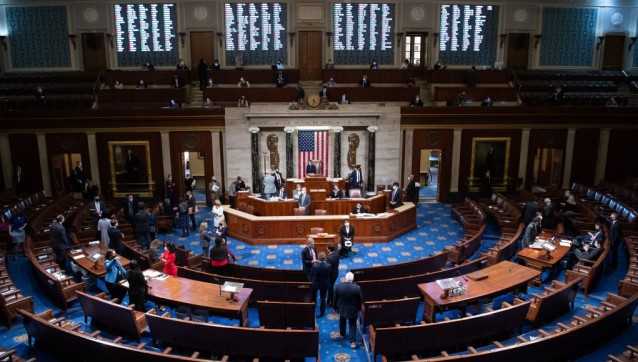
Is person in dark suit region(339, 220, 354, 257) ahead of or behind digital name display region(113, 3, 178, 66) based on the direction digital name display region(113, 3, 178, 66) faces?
ahead

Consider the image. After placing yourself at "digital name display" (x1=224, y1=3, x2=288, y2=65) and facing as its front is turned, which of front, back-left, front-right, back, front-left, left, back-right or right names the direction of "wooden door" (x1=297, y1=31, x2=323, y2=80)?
left

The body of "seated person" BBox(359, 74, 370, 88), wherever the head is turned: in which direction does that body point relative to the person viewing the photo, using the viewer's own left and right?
facing the viewer

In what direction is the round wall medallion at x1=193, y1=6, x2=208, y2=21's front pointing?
toward the camera

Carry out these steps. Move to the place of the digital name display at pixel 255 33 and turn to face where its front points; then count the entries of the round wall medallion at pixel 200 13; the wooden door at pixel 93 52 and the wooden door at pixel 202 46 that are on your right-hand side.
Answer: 3

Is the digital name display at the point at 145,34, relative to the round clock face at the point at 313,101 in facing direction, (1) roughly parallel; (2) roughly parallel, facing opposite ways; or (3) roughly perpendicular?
roughly parallel

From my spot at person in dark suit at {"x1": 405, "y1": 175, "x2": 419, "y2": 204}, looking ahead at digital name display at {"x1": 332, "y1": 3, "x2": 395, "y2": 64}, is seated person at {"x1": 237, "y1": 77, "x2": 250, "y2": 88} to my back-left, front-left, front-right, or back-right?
front-left

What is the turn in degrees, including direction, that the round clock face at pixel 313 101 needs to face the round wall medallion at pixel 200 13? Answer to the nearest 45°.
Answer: approximately 135° to its right

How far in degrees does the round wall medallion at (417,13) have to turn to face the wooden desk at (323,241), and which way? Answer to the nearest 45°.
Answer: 0° — it already faces it

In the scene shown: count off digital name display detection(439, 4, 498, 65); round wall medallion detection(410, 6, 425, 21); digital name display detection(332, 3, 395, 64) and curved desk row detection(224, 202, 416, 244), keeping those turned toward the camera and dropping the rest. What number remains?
4

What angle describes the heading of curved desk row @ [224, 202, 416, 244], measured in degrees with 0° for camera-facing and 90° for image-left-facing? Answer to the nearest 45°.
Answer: approximately 0°

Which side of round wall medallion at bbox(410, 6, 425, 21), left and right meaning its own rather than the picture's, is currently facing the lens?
front

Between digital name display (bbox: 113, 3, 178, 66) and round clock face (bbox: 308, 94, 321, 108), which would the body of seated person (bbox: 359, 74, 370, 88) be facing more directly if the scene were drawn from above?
the round clock face

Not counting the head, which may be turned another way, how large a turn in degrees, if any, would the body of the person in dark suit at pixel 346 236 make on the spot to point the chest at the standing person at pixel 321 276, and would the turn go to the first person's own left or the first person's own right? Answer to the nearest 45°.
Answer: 0° — they already face them

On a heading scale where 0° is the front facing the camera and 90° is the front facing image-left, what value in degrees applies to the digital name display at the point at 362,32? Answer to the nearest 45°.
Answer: approximately 0°

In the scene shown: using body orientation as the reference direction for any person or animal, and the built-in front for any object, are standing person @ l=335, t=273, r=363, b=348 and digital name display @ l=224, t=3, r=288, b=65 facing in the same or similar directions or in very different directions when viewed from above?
very different directions

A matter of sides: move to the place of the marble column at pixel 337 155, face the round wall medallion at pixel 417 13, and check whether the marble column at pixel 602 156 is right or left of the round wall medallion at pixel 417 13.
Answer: right

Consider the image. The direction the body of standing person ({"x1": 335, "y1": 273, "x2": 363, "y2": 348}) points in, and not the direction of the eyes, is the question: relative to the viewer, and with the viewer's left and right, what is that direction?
facing away from the viewer

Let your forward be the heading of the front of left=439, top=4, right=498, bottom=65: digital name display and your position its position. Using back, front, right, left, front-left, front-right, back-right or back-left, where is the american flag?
front-right

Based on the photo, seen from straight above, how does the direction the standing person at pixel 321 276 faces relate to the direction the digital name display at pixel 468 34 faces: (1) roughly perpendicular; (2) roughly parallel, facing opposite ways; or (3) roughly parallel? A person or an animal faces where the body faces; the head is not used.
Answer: roughly parallel, facing opposite ways
